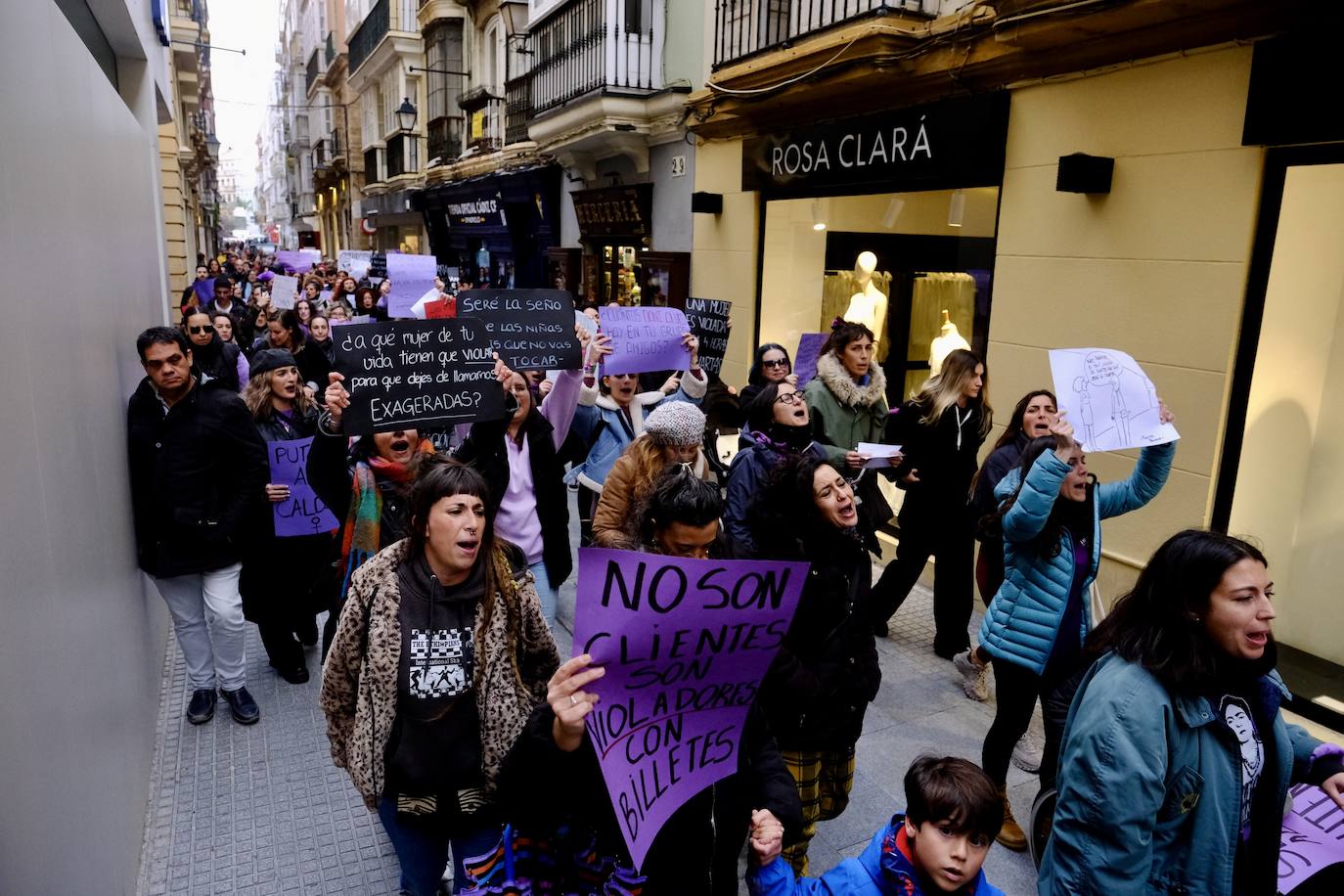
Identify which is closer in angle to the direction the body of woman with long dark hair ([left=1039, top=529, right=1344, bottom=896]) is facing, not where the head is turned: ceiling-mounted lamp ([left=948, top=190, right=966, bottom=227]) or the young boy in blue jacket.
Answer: the young boy in blue jacket

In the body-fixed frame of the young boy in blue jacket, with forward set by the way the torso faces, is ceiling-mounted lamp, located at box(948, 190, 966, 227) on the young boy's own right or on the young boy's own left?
on the young boy's own left

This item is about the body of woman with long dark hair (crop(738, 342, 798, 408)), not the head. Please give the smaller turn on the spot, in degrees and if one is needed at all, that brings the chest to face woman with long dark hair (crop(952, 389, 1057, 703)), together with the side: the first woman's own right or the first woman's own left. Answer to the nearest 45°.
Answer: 0° — they already face them

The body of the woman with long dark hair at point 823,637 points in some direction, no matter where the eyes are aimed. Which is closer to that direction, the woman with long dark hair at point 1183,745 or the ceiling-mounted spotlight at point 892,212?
the woman with long dark hair

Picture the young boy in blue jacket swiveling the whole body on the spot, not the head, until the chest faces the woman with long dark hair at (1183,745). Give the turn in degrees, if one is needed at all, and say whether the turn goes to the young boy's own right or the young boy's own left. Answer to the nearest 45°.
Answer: approximately 90° to the young boy's own left

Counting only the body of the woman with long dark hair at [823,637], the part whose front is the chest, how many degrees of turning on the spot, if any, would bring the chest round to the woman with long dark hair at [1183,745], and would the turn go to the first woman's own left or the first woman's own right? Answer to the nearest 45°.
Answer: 0° — they already face them
